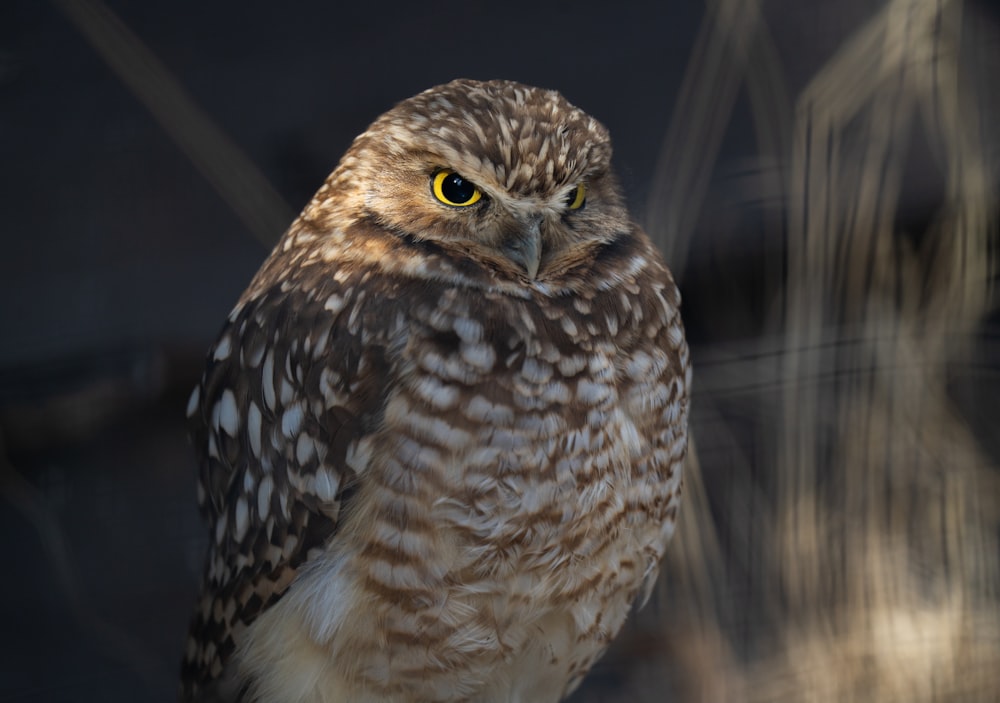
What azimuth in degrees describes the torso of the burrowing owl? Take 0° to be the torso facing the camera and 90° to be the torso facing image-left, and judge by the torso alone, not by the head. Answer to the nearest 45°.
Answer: approximately 315°
